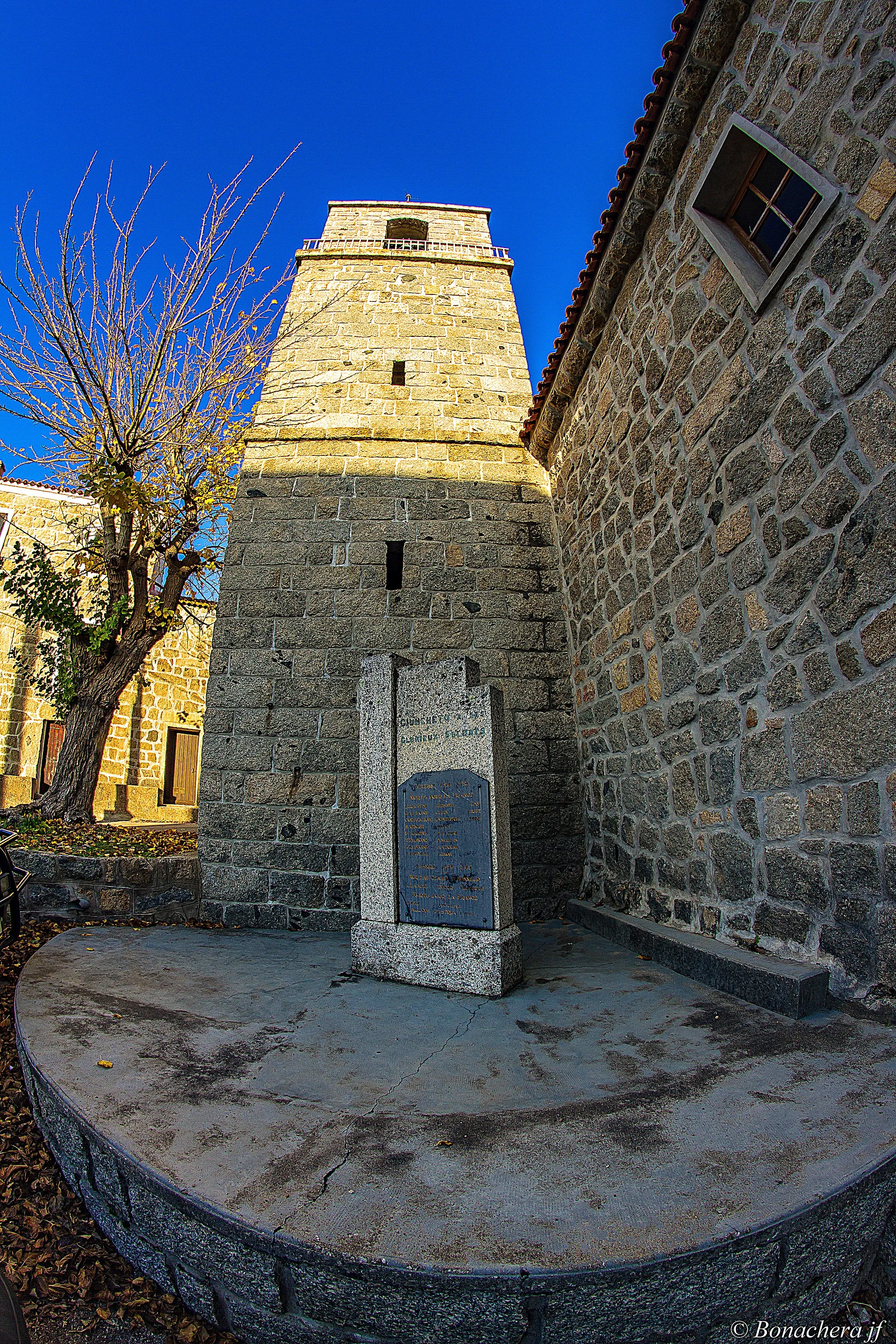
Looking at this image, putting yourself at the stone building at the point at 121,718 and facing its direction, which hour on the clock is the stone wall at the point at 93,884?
The stone wall is roughly at 12 o'clock from the stone building.

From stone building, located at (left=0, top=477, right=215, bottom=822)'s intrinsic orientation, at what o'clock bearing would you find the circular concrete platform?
The circular concrete platform is roughly at 12 o'clock from the stone building.

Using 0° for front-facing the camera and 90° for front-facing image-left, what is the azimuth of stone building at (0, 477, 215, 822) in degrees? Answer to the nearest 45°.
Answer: approximately 0°

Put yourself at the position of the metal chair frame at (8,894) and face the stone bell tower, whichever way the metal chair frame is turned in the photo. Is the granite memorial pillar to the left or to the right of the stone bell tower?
right

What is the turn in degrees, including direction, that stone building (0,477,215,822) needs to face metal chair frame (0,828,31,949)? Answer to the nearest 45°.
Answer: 0° — it already faces it
